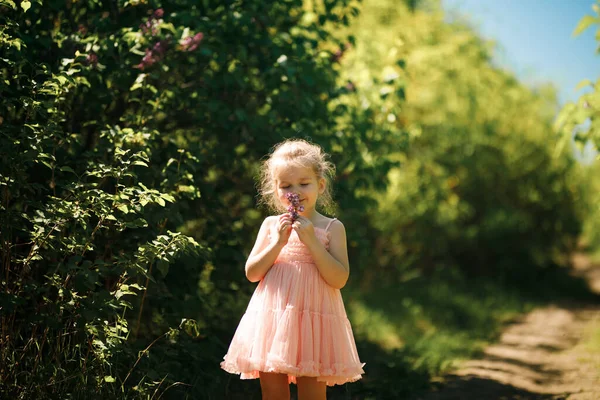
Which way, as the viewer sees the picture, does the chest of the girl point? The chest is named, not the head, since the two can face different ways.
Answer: toward the camera

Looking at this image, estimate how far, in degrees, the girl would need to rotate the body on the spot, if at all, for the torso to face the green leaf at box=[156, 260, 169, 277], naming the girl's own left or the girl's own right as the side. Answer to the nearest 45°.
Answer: approximately 90° to the girl's own right
